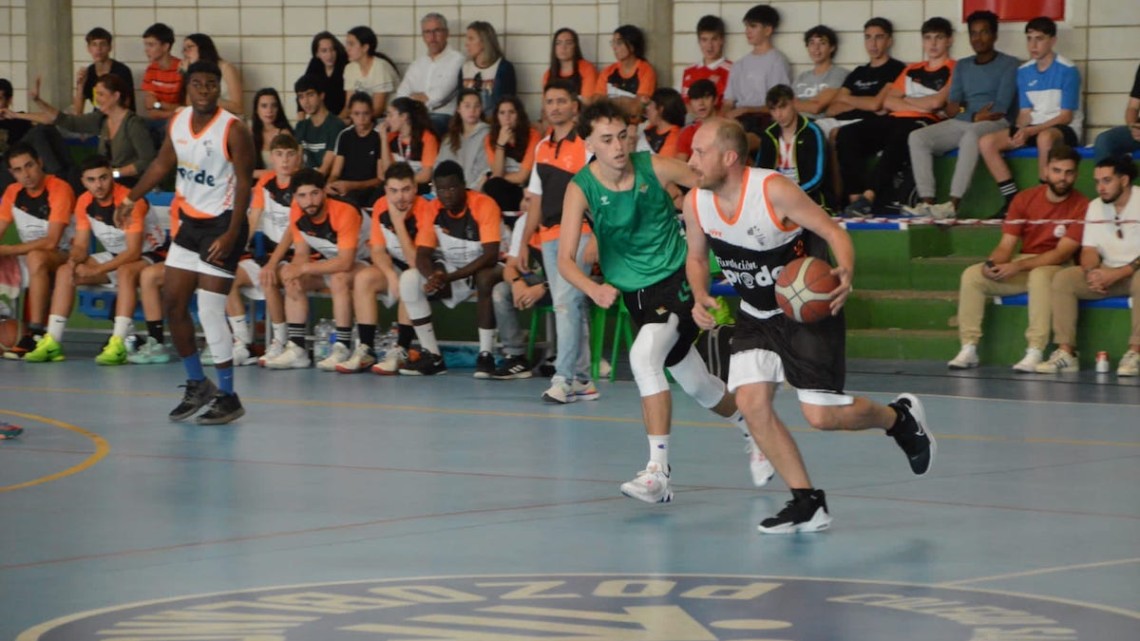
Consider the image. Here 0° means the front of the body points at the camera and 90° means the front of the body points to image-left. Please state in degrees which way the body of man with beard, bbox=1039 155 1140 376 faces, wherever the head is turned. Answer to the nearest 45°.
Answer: approximately 45°

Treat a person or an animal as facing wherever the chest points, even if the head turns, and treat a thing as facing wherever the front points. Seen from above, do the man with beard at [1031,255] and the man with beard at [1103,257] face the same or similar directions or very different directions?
same or similar directions

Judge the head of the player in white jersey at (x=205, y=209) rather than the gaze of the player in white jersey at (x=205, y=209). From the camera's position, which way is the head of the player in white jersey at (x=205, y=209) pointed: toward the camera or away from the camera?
toward the camera

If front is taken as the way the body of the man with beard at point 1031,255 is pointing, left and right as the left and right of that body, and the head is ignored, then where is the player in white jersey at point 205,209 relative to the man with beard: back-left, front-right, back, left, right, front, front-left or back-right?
front

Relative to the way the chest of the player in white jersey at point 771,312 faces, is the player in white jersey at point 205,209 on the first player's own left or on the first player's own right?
on the first player's own right

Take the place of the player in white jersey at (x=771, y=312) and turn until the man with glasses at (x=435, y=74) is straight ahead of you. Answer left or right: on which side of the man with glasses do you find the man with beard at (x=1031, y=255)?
right

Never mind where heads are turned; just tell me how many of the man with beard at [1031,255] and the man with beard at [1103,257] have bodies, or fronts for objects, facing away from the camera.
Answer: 0

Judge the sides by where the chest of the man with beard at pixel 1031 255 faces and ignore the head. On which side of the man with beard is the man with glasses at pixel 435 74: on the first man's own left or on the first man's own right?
on the first man's own right
